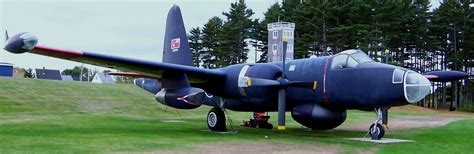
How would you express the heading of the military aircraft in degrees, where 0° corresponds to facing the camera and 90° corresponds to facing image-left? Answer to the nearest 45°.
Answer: approximately 315°
